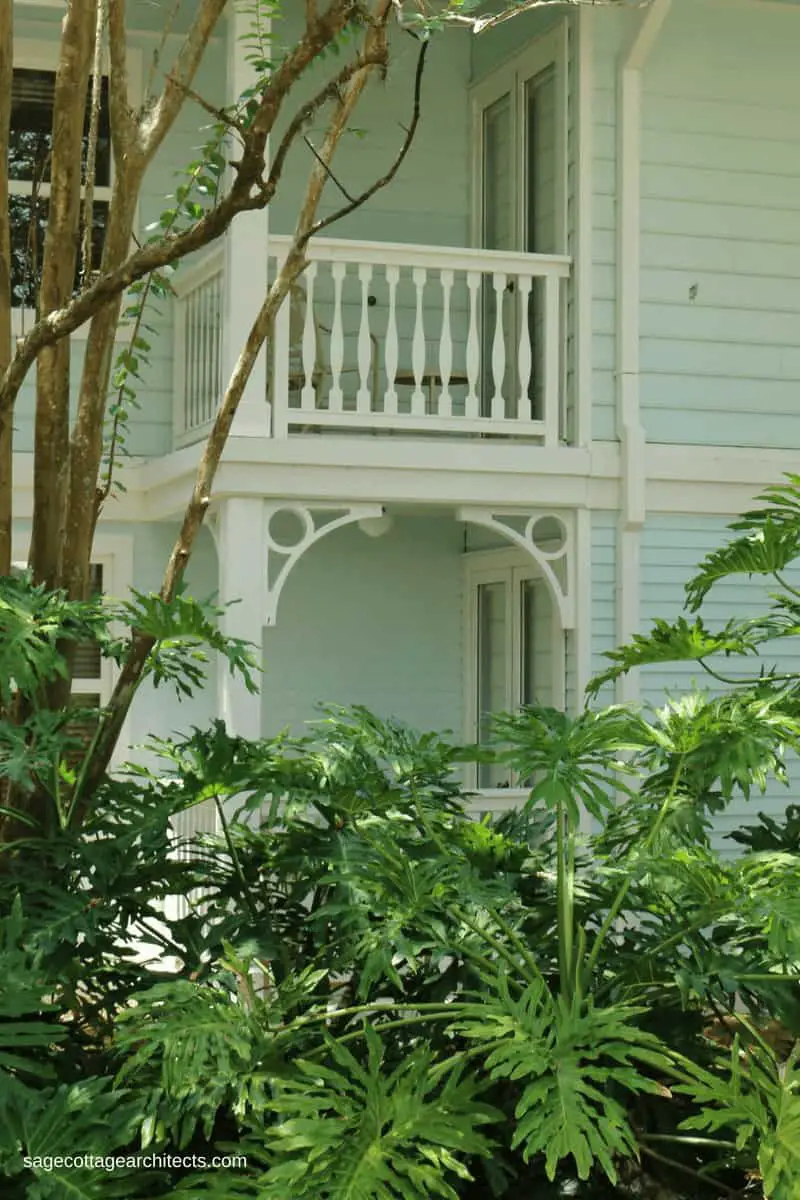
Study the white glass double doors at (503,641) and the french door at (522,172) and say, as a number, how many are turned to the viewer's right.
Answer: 0

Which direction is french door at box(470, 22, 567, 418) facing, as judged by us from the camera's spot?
facing the viewer and to the left of the viewer
